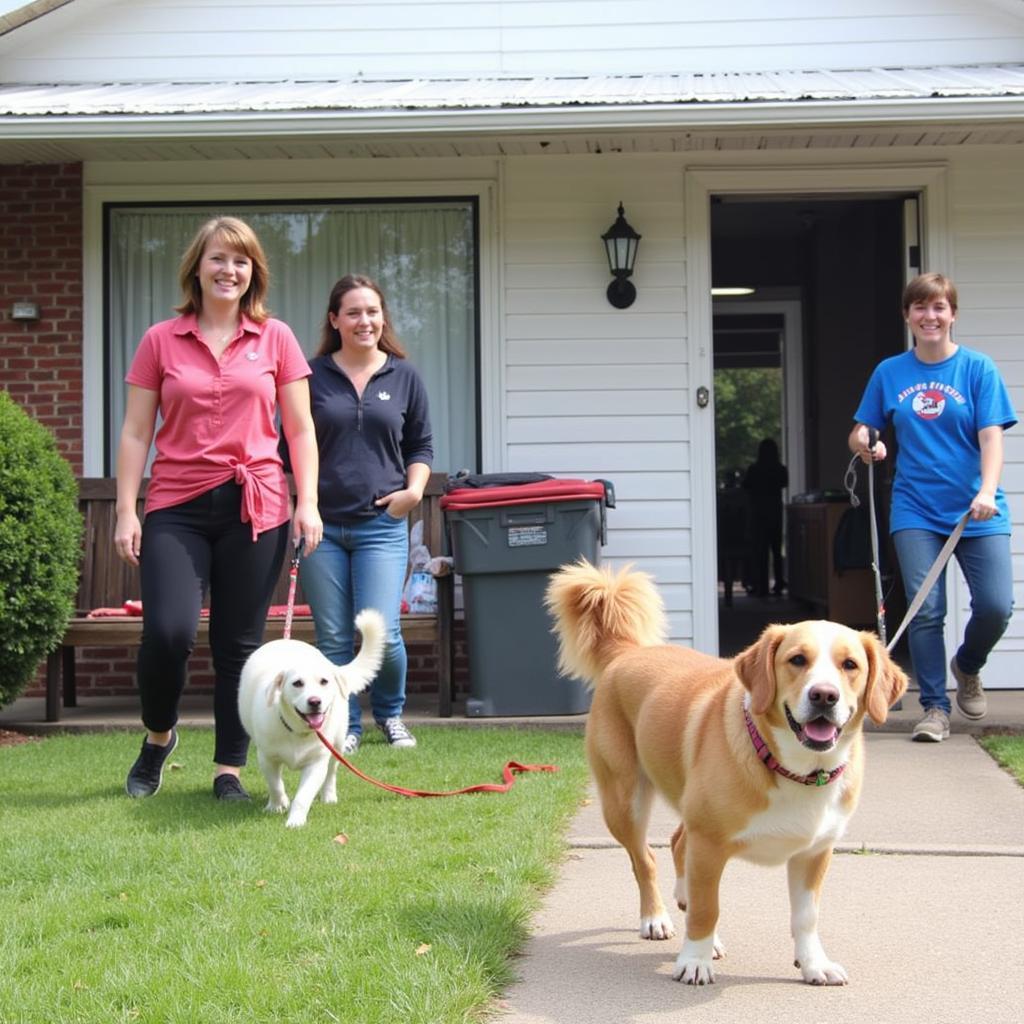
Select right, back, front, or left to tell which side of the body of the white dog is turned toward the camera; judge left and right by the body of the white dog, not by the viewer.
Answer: front

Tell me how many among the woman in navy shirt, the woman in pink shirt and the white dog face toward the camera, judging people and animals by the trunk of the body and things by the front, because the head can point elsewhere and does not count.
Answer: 3

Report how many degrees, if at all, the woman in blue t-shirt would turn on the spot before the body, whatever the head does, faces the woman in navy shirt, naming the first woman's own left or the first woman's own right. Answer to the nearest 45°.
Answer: approximately 90° to the first woman's own right

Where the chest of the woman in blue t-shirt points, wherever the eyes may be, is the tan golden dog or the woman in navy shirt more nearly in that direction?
the tan golden dog

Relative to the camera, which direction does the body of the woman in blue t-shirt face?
toward the camera

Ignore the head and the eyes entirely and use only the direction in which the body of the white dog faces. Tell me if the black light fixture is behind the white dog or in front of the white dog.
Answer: behind

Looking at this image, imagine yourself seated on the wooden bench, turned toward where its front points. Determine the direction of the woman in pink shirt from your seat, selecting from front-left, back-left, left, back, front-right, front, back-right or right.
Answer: front
